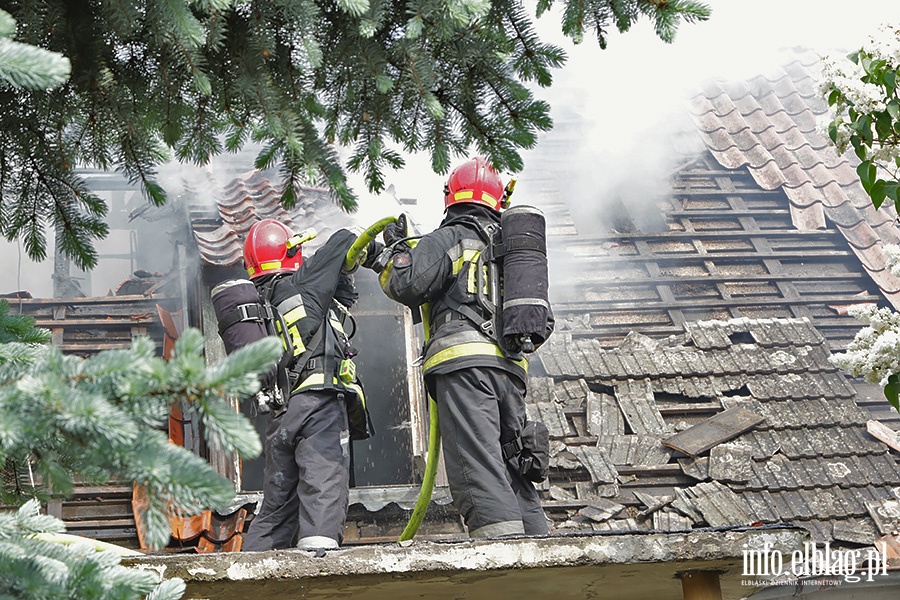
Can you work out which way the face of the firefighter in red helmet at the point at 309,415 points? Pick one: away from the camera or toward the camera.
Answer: away from the camera

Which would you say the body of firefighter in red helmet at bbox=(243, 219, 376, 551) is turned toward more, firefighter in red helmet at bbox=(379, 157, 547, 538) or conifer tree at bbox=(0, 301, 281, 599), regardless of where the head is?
the firefighter in red helmet

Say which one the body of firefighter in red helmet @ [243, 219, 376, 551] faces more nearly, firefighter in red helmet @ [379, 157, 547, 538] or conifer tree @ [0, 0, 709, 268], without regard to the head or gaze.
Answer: the firefighter in red helmet

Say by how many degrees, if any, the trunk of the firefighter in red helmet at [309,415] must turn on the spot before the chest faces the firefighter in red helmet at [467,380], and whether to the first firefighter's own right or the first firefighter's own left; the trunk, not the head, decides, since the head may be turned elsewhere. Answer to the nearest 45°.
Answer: approximately 45° to the first firefighter's own right
